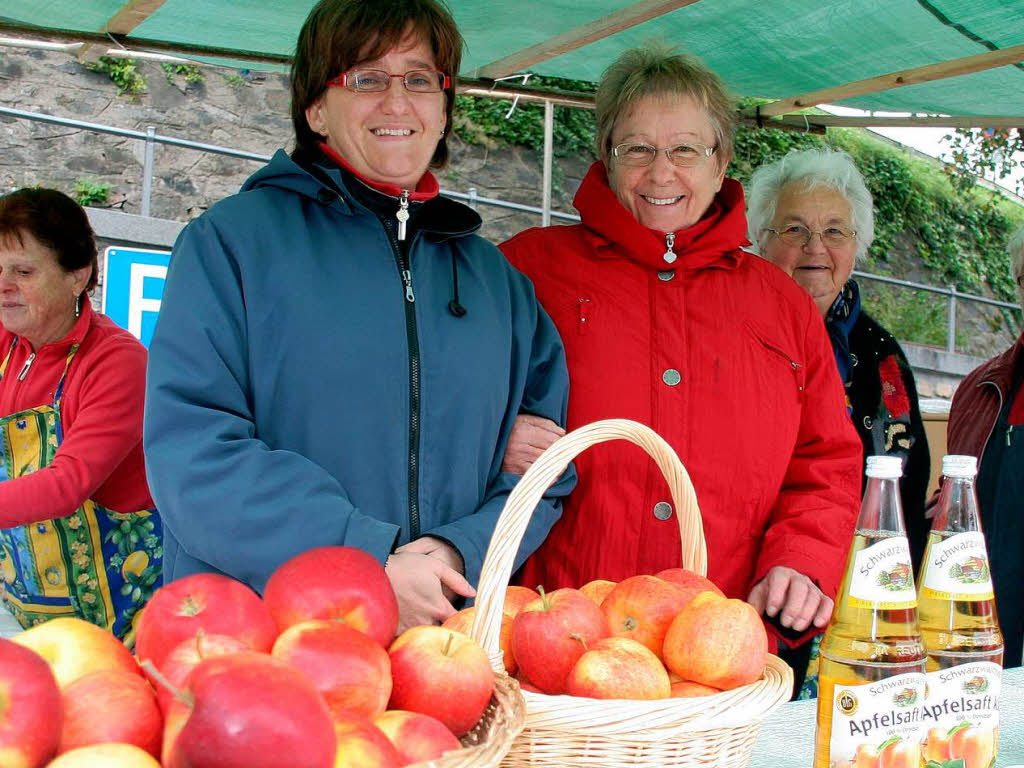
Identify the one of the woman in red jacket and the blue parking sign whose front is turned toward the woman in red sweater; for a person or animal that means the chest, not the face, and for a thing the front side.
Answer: the blue parking sign

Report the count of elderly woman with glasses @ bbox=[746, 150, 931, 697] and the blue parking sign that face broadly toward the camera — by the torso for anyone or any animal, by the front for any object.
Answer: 2

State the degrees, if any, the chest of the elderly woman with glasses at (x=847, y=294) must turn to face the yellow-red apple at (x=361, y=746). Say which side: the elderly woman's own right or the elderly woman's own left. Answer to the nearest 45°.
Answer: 0° — they already face it

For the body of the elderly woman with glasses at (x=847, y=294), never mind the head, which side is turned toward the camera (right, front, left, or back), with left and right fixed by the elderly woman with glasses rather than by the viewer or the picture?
front

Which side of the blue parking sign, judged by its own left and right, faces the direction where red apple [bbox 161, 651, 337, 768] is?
front

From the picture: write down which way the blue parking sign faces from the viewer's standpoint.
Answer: facing the viewer

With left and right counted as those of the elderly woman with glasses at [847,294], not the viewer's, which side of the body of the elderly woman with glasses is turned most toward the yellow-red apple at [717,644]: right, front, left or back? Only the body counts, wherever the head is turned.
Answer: front

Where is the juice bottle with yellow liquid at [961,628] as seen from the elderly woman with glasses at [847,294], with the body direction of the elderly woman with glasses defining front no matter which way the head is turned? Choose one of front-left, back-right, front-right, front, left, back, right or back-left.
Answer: front

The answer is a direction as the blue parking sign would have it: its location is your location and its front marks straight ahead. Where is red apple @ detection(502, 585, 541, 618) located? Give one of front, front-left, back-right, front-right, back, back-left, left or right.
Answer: front

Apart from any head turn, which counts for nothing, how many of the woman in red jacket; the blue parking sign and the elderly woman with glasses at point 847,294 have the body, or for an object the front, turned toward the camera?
3

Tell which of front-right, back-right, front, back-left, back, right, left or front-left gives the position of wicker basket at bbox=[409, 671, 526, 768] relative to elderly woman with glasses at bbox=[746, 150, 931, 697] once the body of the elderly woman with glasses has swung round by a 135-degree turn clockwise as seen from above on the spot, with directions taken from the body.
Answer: back-left

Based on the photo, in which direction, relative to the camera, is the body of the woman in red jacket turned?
toward the camera
